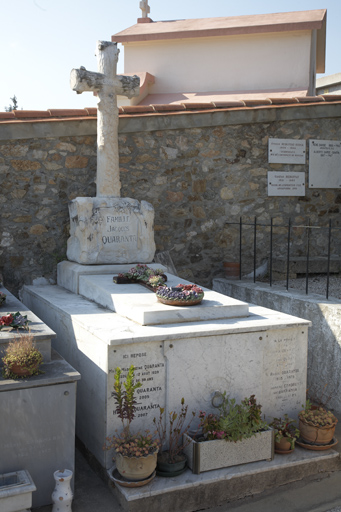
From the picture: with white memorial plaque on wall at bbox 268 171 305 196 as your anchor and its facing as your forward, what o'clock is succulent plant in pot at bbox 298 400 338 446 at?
The succulent plant in pot is roughly at 12 o'clock from the white memorial plaque on wall.

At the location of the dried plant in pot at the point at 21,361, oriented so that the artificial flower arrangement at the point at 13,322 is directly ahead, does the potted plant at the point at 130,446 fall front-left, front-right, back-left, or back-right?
back-right

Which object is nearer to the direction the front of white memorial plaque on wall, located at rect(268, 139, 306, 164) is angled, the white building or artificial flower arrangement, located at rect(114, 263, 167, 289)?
the artificial flower arrangement

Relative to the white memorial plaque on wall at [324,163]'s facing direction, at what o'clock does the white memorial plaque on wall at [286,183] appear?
the white memorial plaque on wall at [286,183] is roughly at 2 o'clock from the white memorial plaque on wall at [324,163].

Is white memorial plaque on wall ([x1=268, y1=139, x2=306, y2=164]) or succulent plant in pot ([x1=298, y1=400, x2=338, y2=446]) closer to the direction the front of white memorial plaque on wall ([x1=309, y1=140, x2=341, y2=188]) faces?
the succulent plant in pot

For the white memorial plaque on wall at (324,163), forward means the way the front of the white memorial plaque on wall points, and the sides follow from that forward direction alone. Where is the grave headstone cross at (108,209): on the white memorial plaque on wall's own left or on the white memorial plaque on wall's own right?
on the white memorial plaque on wall's own right

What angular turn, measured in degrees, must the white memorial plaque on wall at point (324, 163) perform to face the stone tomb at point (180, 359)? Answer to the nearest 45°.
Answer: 0° — it already faces it

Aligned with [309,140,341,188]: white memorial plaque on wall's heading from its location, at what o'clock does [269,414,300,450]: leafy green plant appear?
The leafy green plant is roughly at 12 o'clock from the white memorial plaque on wall.

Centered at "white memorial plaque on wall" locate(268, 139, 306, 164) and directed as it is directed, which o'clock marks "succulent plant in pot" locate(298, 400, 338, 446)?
The succulent plant in pot is roughly at 12 o'clock from the white memorial plaque on wall.
